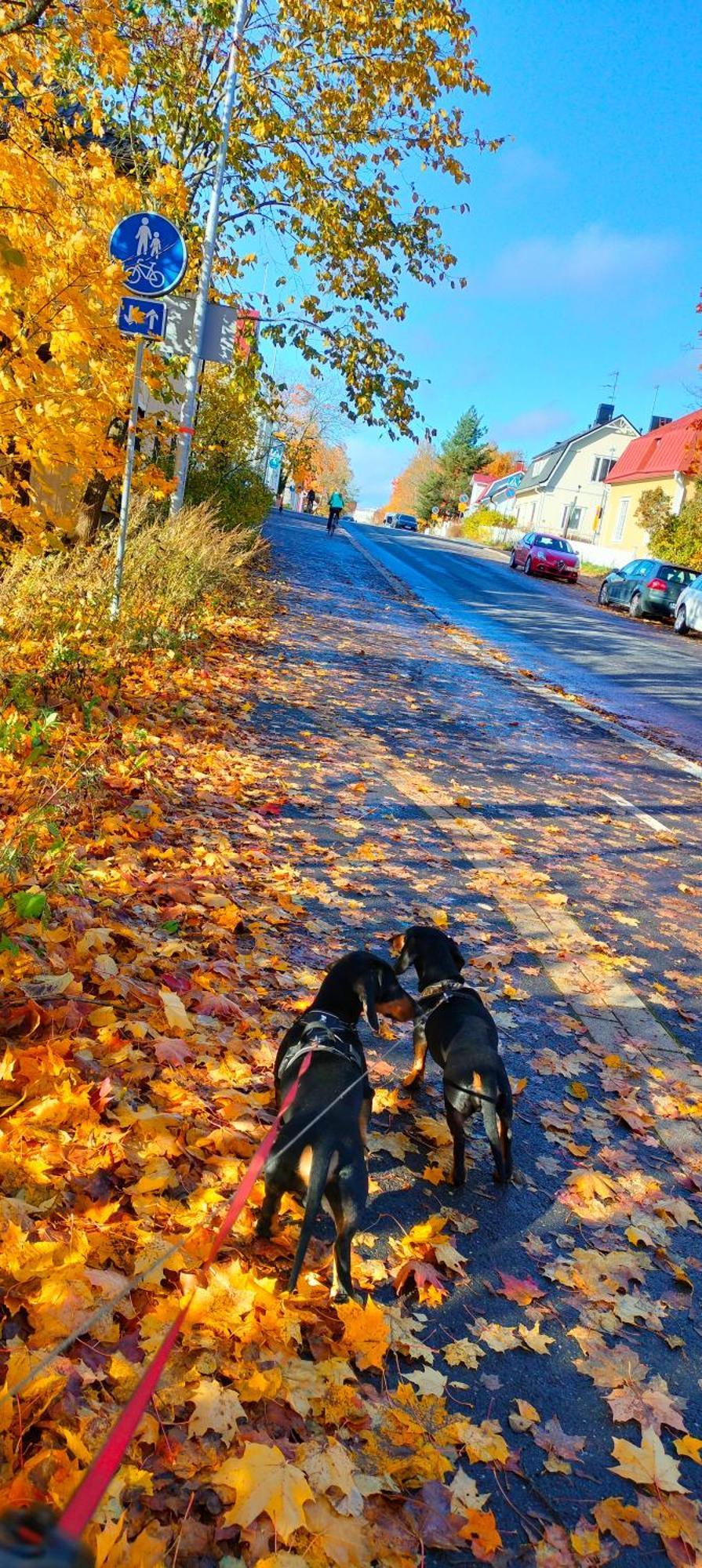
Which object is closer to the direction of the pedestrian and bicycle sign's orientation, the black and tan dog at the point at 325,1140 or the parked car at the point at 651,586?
the black and tan dog

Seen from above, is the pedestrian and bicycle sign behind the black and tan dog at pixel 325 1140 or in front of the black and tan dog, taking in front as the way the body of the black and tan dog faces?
in front

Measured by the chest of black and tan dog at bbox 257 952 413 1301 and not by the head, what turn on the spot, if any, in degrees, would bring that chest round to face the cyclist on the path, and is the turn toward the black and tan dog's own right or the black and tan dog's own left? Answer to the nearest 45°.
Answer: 0° — it already faces them

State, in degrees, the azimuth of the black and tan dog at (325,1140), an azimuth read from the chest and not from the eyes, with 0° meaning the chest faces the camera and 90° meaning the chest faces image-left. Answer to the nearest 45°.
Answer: approximately 180°

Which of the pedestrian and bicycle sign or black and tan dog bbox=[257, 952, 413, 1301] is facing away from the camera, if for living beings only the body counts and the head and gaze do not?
the black and tan dog

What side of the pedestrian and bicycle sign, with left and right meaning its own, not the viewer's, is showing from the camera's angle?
front

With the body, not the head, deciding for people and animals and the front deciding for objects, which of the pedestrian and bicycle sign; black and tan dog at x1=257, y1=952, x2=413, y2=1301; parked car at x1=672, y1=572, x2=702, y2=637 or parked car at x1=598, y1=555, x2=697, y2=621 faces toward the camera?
the pedestrian and bicycle sign

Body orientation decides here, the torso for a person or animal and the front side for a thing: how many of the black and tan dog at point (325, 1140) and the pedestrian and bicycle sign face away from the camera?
1

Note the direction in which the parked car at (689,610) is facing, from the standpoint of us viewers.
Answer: facing away from the viewer and to the left of the viewer

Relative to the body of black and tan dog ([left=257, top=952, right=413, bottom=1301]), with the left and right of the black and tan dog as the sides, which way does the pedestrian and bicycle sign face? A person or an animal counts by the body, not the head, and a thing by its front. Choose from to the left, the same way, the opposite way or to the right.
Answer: the opposite way

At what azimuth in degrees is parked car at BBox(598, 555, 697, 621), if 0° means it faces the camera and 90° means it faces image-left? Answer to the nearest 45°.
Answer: approximately 135°

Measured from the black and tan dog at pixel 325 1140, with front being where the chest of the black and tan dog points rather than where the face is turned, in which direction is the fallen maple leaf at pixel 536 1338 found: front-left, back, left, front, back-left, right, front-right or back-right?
right

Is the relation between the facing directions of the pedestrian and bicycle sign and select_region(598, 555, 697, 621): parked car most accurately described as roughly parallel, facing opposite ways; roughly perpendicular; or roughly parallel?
roughly parallel, facing opposite ways

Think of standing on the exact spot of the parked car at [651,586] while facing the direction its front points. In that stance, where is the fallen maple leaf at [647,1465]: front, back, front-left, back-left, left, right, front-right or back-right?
back-left

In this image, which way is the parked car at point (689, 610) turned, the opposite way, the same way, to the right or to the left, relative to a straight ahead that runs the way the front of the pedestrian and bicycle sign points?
the opposite way
